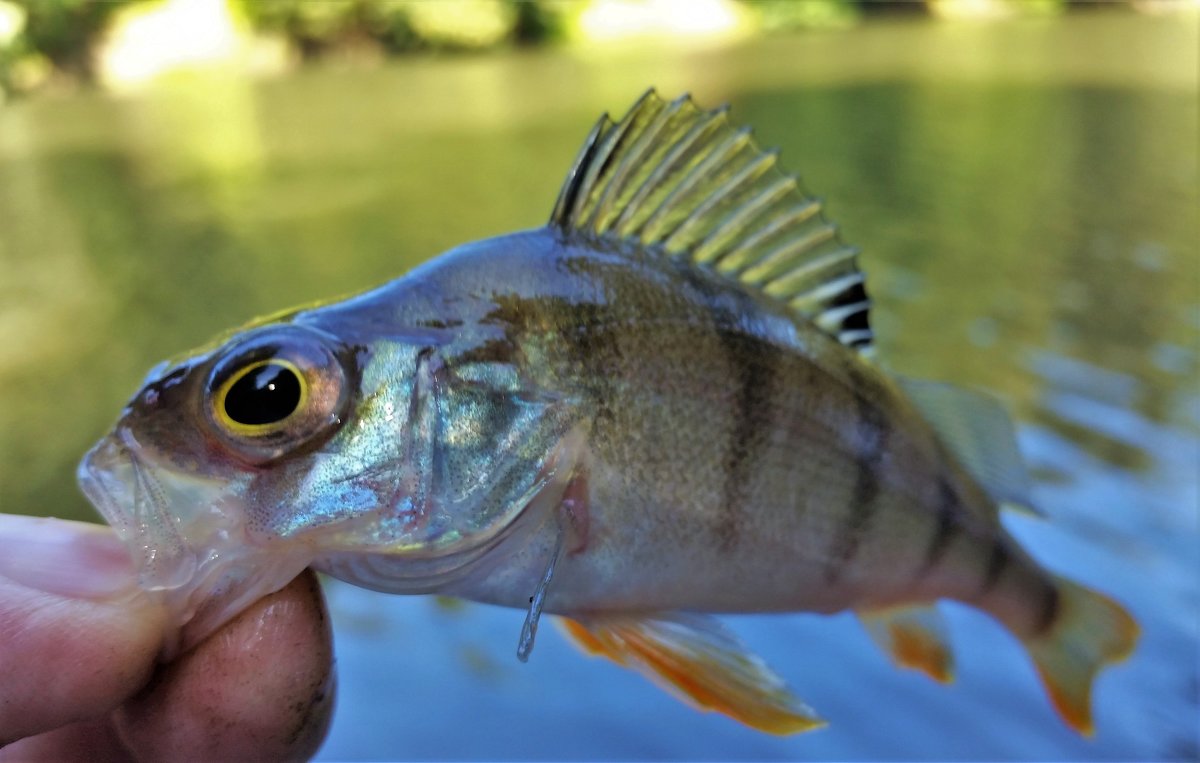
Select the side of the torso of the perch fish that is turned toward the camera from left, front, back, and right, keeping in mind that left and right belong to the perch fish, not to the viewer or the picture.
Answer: left

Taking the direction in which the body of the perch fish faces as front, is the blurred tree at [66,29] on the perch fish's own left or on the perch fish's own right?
on the perch fish's own right
